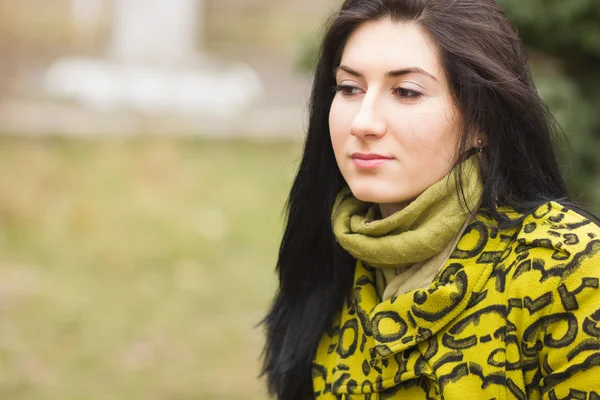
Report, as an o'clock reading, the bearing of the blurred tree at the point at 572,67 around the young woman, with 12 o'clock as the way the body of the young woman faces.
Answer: The blurred tree is roughly at 5 o'clock from the young woman.

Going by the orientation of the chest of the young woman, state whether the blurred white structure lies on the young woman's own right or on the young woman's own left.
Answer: on the young woman's own right

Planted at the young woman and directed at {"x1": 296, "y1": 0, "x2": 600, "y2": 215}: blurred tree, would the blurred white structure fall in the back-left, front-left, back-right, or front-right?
front-left

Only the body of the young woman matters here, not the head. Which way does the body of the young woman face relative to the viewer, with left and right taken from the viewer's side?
facing the viewer and to the left of the viewer

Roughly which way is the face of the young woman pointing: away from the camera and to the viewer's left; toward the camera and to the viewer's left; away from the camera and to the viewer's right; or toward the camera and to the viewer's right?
toward the camera and to the viewer's left
